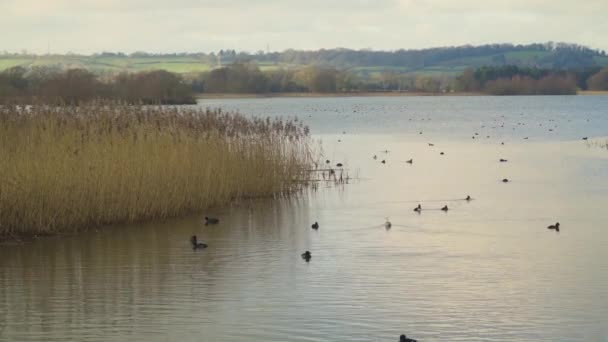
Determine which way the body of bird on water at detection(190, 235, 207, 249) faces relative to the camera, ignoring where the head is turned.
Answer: to the viewer's left

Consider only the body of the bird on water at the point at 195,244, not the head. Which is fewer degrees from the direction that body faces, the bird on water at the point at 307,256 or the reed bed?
the reed bed

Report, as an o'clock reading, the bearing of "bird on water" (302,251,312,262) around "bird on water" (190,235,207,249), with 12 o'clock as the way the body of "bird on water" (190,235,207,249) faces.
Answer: "bird on water" (302,251,312,262) is roughly at 7 o'clock from "bird on water" (190,235,207,249).
